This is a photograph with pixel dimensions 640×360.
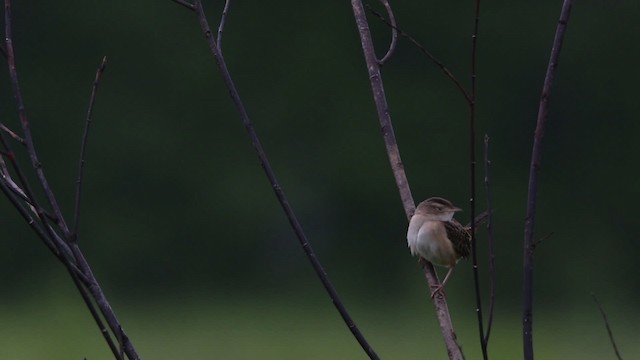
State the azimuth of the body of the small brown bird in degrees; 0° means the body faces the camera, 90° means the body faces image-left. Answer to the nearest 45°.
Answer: approximately 45°

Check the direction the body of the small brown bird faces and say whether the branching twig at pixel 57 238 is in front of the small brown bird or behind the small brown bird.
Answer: in front

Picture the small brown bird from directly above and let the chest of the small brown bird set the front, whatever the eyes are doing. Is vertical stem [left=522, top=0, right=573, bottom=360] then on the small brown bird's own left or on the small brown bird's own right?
on the small brown bird's own left
